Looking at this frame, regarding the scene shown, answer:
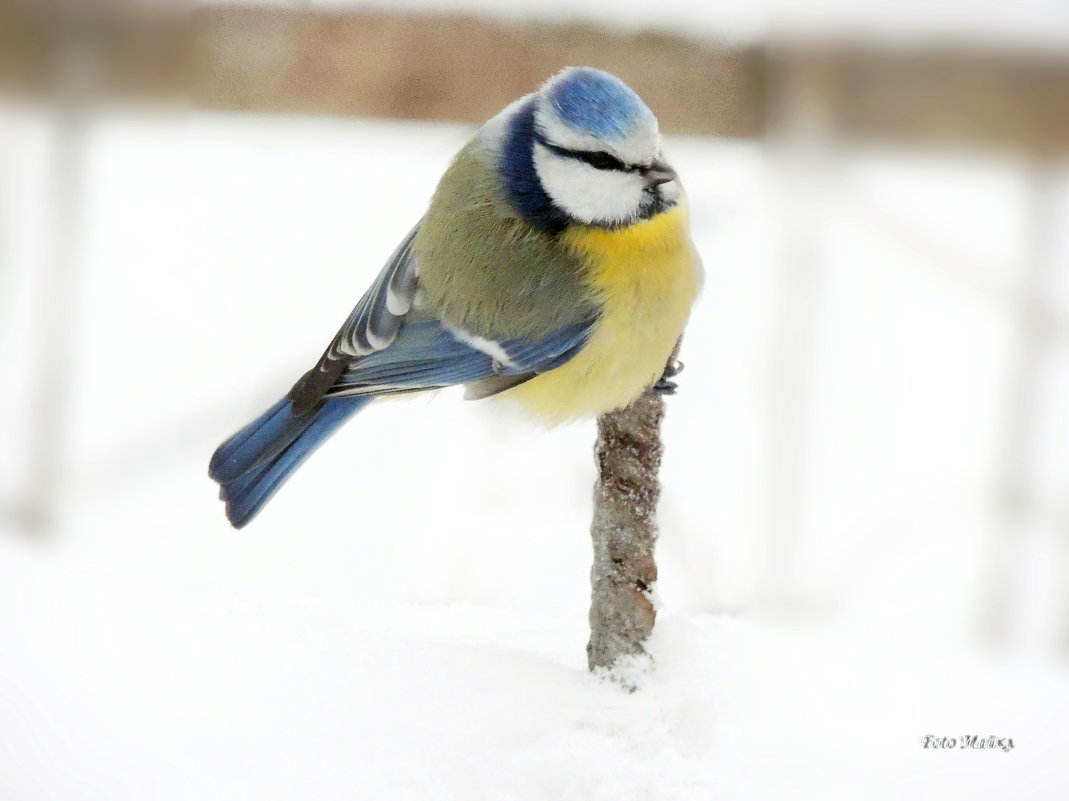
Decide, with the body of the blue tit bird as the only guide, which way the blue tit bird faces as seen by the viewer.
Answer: to the viewer's right
